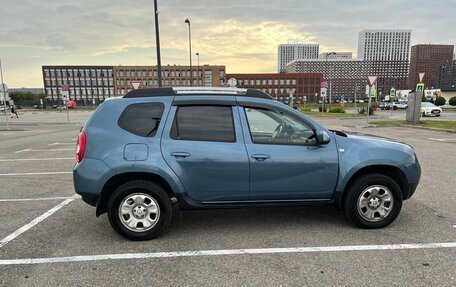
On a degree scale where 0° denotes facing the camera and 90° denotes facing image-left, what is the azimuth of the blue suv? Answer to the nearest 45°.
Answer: approximately 270°

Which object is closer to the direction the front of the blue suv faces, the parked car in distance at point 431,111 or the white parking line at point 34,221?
the parked car in distance

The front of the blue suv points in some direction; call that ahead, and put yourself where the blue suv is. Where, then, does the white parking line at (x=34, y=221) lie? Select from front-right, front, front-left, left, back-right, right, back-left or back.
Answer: back

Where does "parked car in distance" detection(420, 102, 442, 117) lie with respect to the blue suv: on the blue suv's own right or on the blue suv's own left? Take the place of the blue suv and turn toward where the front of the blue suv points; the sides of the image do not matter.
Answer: on the blue suv's own left
